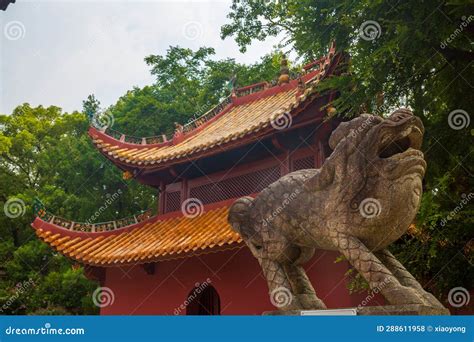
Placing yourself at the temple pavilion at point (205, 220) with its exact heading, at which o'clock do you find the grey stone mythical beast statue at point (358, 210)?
The grey stone mythical beast statue is roughly at 10 o'clock from the temple pavilion.

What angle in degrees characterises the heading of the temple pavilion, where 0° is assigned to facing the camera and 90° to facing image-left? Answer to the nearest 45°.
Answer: approximately 45°

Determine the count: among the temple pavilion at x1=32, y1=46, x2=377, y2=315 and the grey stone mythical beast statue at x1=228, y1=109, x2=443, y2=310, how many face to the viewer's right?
1

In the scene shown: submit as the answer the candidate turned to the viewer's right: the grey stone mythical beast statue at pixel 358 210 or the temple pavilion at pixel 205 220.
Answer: the grey stone mythical beast statue

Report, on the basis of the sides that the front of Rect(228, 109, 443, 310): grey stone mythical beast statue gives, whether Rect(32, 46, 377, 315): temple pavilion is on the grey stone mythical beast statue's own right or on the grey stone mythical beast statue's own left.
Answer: on the grey stone mythical beast statue's own left

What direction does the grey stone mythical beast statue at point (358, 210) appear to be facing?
to the viewer's right
